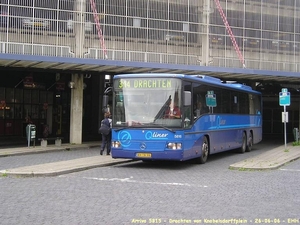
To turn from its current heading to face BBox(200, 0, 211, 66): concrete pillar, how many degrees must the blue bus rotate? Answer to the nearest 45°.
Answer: approximately 135° to its right

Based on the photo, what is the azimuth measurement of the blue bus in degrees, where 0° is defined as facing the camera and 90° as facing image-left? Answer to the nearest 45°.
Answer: approximately 45°

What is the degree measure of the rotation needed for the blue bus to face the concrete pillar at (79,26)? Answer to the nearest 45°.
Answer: approximately 90° to its right

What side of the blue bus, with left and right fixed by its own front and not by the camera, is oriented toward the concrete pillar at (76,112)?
right

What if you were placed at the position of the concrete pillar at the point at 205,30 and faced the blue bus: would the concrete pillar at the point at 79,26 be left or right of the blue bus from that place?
right
